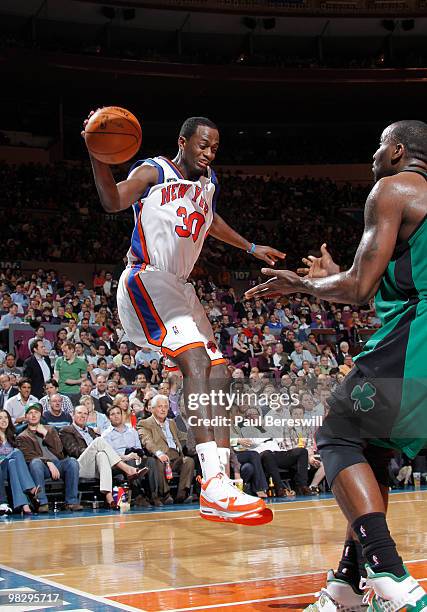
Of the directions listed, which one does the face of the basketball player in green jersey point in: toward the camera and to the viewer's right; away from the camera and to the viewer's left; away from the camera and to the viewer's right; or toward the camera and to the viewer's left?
away from the camera and to the viewer's left

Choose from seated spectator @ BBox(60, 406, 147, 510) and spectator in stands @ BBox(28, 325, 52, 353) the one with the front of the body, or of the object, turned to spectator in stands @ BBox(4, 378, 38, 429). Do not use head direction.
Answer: spectator in stands @ BBox(28, 325, 52, 353)

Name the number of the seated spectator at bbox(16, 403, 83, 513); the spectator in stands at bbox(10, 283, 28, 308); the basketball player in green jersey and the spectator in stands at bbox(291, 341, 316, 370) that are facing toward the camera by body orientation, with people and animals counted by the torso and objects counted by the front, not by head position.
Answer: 3

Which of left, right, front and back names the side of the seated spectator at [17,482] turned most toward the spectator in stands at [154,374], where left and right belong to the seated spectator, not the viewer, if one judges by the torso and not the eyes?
left

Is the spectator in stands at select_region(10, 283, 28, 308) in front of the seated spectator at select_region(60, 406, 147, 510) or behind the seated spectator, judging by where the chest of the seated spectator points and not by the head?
behind

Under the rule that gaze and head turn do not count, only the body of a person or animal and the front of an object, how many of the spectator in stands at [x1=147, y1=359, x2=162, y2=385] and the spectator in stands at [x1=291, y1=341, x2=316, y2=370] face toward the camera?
2

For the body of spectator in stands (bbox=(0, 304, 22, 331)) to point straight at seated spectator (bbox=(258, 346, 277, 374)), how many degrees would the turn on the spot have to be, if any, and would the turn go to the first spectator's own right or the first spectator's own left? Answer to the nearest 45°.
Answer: approximately 45° to the first spectator's own left
